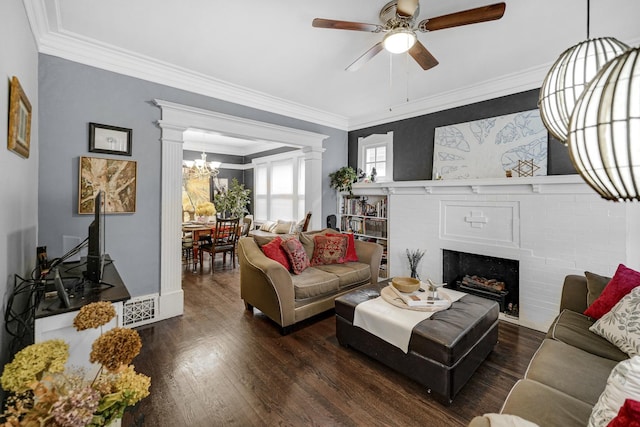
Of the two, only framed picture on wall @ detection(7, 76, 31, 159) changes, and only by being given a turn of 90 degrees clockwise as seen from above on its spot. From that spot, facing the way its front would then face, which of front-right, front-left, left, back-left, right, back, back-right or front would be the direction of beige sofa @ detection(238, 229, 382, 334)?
left

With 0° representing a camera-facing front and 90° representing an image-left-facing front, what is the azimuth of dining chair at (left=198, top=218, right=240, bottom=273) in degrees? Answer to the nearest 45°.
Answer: approximately 135°

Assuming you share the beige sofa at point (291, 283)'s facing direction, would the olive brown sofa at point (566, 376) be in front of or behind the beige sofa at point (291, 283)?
in front

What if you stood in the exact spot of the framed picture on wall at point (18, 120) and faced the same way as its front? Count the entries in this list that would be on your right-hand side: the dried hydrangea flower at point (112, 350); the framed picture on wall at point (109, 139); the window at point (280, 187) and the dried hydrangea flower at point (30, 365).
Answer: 2

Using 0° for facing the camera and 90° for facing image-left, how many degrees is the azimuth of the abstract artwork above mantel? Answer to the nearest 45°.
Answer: approximately 45°

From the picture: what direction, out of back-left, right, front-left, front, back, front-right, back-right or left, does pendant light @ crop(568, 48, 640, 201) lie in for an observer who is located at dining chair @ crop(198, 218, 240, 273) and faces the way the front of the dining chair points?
back-left

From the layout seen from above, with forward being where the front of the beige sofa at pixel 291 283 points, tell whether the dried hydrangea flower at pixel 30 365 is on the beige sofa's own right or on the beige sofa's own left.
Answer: on the beige sofa's own right

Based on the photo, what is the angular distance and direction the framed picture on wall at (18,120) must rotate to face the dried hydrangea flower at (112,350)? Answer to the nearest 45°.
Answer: approximately 90° to its right

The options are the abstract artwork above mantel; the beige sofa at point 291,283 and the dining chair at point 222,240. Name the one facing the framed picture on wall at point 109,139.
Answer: the abstract artwork above mantel

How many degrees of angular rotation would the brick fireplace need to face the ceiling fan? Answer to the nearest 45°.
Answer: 0° — it already faces it

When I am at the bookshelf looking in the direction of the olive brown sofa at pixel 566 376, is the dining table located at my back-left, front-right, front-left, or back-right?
back-right

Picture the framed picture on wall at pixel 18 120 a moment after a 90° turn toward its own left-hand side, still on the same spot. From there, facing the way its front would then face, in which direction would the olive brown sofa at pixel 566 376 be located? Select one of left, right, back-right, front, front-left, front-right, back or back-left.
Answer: back-right

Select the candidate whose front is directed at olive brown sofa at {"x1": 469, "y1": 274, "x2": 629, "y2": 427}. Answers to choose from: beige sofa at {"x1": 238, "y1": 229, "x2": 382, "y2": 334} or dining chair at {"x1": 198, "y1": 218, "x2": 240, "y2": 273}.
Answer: beige sofa at {"x1": 238, "y1": 229, "x2": 382, "y2": 334}

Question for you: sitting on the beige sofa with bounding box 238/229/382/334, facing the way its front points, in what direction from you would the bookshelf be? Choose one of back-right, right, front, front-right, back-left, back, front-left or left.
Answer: left

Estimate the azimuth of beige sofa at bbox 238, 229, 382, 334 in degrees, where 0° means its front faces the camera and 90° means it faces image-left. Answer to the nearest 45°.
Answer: approximately 315°

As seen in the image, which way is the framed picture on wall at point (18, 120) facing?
to the viewer's right
